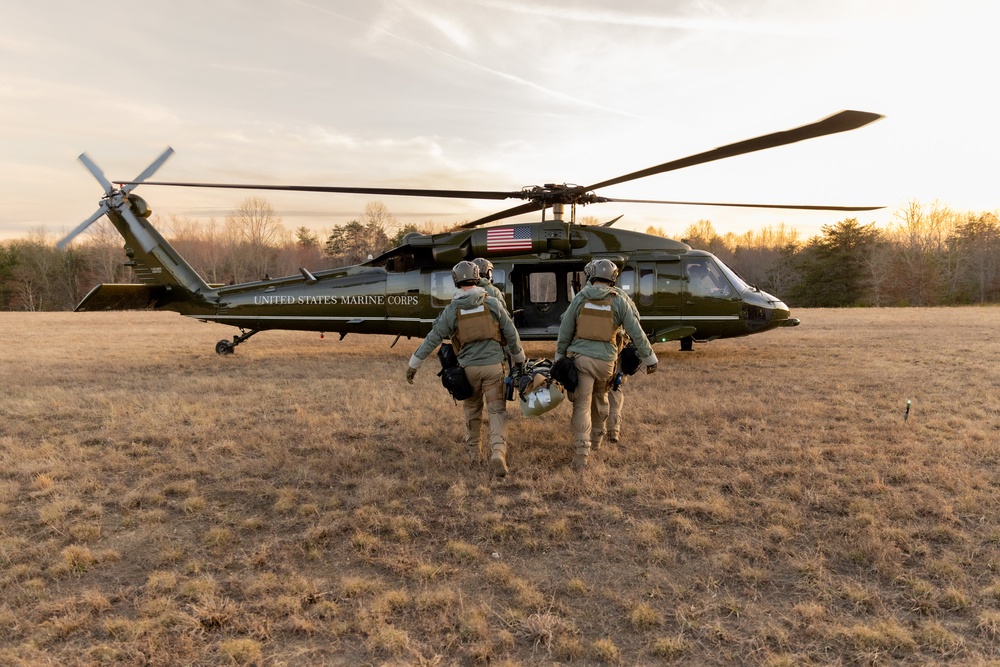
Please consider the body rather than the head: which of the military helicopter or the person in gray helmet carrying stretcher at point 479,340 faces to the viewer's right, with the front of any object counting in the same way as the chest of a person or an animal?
the military helicopter

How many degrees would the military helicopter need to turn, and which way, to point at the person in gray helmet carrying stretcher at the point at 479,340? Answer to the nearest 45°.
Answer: approximately 90° to its right

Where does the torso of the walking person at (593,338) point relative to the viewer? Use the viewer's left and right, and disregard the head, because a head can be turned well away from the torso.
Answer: facing away from the viewer

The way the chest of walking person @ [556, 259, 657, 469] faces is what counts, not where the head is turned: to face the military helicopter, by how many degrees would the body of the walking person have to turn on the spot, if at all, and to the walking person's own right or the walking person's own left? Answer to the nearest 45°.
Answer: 0° — they already face it

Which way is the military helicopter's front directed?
to the viewer's right

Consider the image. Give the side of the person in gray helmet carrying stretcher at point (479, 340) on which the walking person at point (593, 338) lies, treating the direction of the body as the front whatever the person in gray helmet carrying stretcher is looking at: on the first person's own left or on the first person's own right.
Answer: on the first person's own right

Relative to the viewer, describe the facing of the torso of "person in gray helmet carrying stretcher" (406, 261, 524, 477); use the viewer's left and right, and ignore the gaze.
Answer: facing away from the viewer

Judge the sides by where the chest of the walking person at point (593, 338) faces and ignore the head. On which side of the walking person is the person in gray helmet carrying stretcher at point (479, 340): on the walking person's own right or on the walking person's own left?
on the walking person's own left

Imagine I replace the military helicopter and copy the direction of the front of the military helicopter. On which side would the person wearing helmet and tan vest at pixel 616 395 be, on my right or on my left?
on my right
